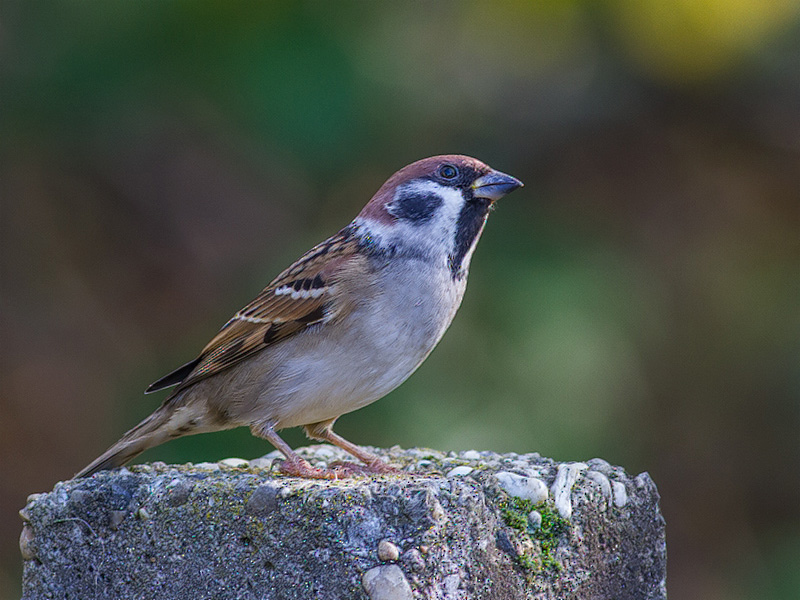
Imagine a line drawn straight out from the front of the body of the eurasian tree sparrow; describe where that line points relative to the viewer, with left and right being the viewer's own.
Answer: facing to the right of the viewer
